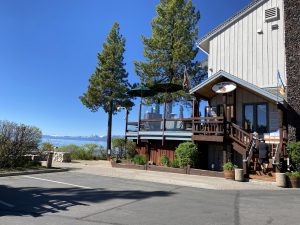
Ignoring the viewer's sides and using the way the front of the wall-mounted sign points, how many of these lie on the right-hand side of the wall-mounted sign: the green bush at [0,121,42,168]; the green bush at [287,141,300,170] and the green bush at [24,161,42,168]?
2

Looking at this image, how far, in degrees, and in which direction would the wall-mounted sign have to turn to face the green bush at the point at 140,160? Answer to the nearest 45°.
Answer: approximately 90° to its right

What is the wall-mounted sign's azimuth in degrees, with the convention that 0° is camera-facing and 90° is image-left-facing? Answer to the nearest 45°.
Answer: approximately 0°

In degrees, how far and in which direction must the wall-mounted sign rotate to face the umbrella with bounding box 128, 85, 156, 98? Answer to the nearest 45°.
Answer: approximately 135° to its right

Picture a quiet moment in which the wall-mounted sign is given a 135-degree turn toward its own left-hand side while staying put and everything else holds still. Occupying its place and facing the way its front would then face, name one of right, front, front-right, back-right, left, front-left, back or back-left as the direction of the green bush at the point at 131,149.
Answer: left

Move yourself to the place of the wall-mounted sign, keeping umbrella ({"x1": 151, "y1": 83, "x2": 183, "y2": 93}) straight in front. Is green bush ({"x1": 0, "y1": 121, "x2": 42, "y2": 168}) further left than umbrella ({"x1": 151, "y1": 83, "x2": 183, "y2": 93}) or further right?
left

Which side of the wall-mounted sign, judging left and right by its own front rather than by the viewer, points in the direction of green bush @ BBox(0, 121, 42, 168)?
right

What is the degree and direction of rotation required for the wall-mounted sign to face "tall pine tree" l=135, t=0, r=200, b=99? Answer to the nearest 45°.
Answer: approximately 135° to its right

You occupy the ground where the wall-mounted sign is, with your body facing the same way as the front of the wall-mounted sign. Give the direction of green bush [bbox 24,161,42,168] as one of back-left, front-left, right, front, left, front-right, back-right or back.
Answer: right
